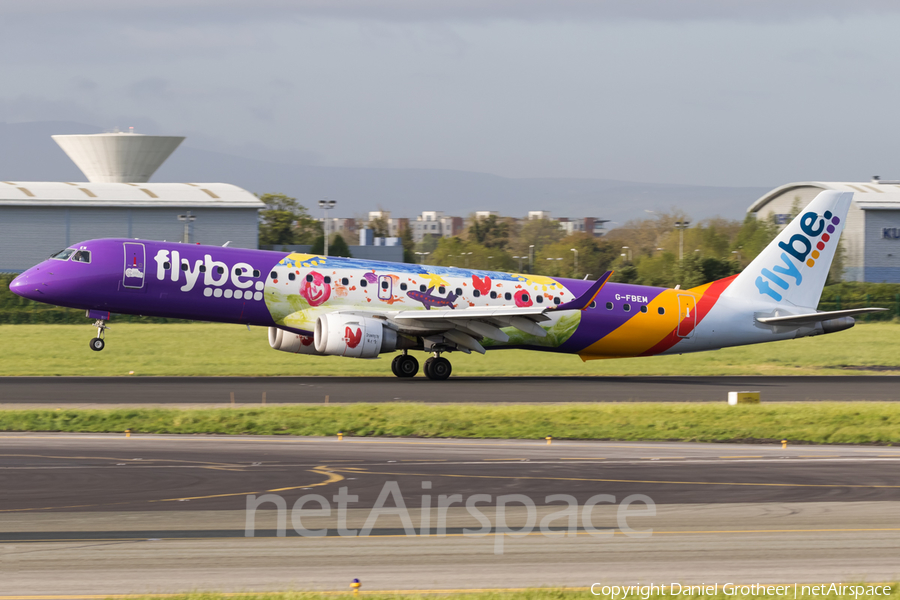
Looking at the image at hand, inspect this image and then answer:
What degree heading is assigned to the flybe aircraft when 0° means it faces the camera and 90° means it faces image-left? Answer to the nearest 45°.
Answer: approximately 90°
